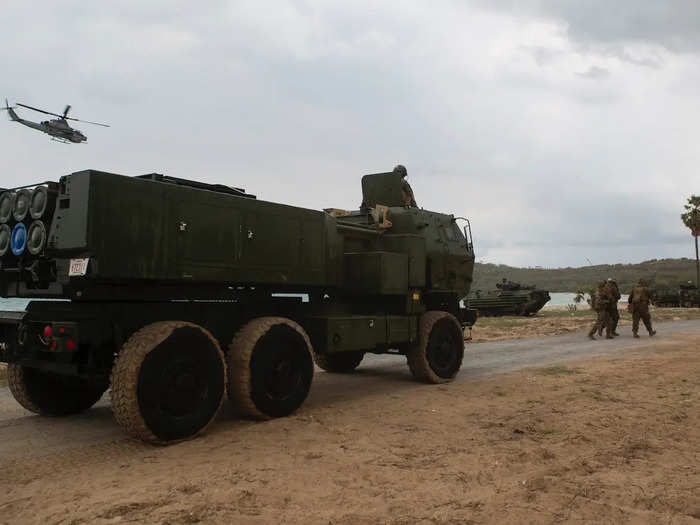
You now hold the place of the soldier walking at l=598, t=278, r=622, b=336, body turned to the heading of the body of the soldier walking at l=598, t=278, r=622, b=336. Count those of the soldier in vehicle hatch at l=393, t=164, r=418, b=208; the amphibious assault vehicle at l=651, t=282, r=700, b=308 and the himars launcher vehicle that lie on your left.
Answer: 1

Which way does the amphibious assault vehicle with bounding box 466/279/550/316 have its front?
to the viewer's right

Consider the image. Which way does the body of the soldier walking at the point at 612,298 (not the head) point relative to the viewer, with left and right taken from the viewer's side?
facing to the right of the viewer

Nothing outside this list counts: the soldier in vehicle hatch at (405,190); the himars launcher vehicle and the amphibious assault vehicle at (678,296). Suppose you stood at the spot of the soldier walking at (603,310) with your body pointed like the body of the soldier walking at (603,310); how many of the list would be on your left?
1
